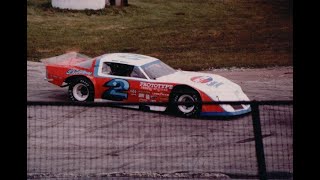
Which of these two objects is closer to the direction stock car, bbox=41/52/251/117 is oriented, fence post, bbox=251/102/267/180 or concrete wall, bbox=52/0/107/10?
the fence post

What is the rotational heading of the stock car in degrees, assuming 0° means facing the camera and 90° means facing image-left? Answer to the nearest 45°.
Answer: approximately 315°

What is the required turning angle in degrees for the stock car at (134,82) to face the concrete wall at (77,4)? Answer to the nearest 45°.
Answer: approximately 135° to its left

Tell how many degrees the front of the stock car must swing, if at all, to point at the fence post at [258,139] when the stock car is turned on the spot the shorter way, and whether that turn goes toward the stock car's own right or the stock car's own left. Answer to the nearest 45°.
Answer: approximately 45° to the stock car's own right
